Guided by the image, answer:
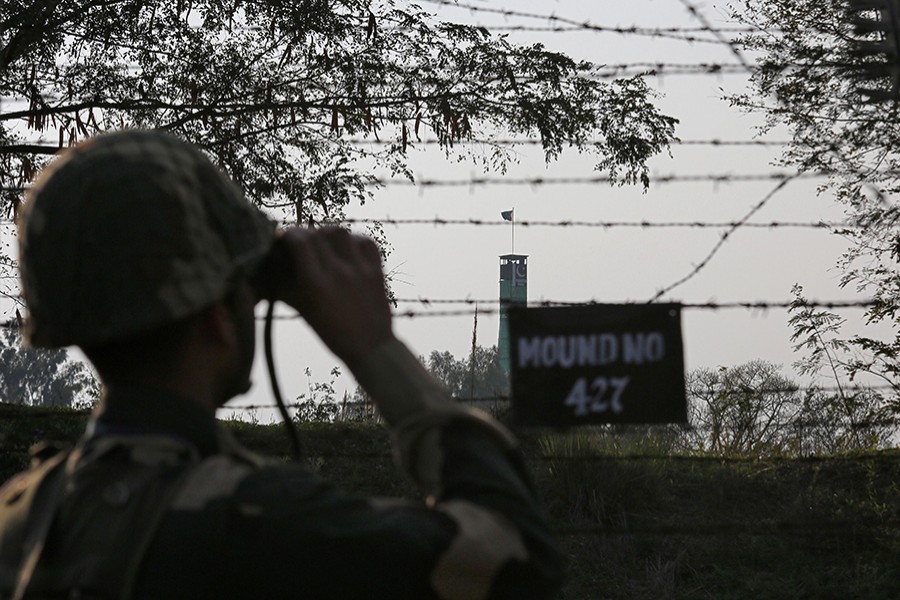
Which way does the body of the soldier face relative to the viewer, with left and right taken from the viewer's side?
facing away from the viewer and to the right of the viewer

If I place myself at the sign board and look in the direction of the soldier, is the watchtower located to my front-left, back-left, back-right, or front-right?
back-right

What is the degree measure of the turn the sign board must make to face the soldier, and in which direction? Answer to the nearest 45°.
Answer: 0° — it already faces them

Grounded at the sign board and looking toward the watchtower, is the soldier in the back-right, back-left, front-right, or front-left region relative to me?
back-left

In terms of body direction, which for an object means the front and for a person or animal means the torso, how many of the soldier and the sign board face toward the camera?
1

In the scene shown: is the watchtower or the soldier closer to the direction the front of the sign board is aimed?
the soldier

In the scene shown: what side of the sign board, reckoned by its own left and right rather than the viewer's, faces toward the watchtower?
back

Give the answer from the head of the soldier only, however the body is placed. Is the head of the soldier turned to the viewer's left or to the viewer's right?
to the viewer's right
